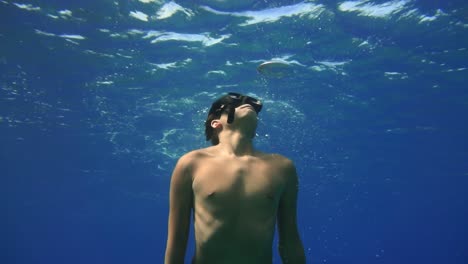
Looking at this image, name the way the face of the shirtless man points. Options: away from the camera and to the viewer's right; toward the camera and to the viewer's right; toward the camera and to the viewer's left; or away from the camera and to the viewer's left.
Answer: toward the camera and to the viewer's right

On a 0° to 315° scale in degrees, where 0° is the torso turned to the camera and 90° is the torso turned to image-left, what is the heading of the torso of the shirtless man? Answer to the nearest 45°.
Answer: approximately 0°
